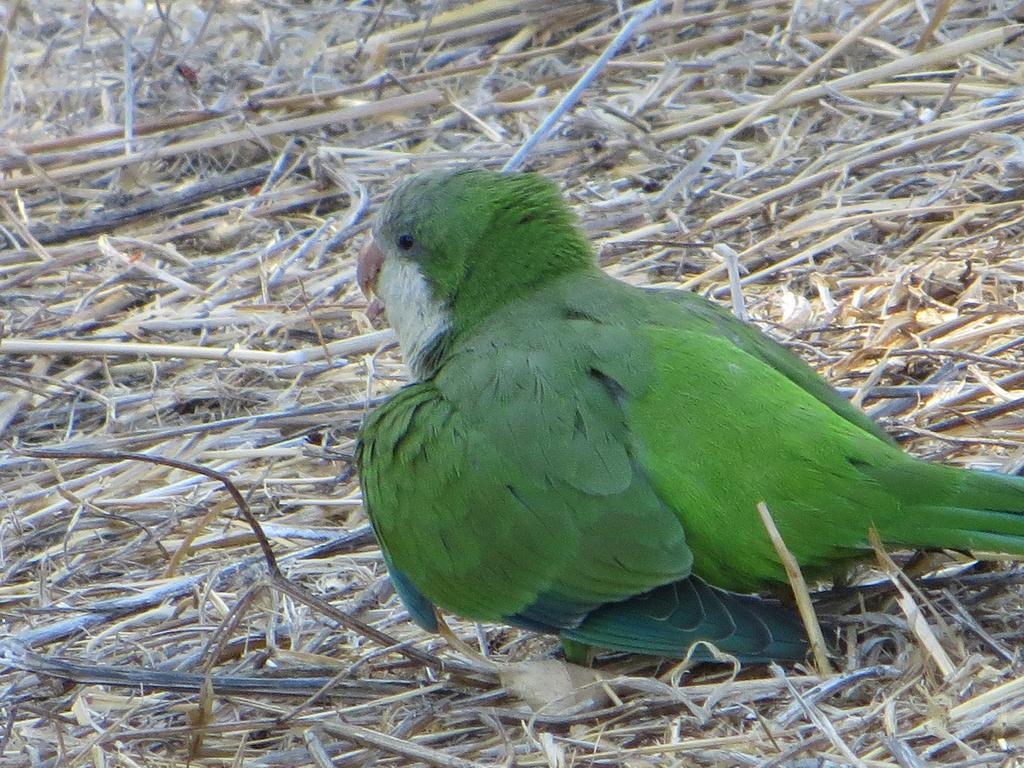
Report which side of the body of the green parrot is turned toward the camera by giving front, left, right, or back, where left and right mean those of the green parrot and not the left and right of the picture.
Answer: left
